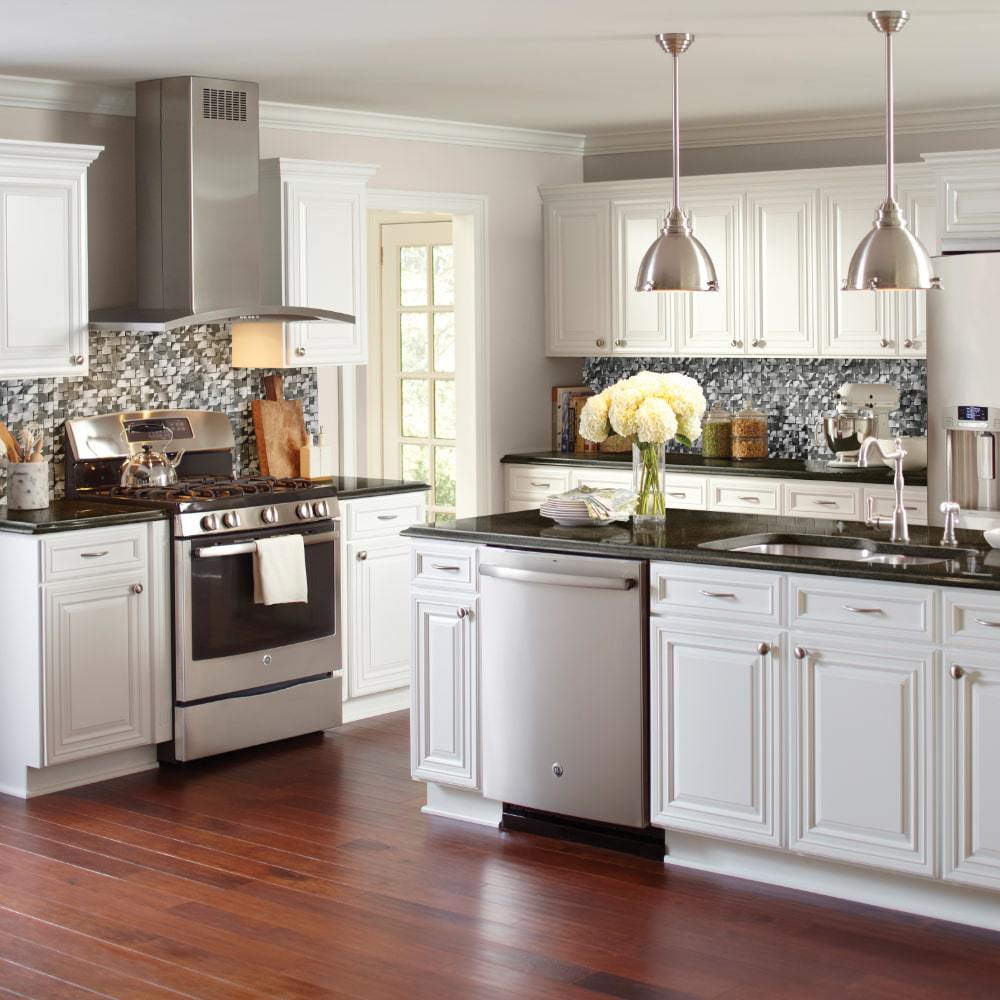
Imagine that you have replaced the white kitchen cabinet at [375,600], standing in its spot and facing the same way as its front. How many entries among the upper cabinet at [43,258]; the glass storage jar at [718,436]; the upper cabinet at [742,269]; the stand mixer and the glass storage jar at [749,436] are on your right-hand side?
1

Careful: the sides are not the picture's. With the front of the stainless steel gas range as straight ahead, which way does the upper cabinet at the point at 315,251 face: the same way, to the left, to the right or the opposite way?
the same way

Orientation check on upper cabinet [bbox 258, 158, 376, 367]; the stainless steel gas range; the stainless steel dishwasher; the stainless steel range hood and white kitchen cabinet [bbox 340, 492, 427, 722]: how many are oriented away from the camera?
0

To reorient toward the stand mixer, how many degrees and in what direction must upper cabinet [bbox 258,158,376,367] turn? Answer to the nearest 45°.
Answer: approximately 45° to its left

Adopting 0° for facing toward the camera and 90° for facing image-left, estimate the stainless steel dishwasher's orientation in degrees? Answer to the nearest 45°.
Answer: approximately 45°

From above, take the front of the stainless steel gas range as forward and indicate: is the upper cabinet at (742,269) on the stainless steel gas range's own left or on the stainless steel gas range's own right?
on the stainless steel gas range's own left

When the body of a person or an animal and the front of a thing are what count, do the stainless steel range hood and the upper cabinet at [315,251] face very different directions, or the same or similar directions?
same or similar directions

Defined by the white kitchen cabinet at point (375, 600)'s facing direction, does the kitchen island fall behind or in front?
in front

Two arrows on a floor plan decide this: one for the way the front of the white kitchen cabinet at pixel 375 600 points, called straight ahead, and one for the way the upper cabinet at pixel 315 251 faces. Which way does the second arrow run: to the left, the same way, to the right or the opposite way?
the same way

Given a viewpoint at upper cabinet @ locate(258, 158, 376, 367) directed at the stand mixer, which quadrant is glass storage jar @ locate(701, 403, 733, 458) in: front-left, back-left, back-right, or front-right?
front-left

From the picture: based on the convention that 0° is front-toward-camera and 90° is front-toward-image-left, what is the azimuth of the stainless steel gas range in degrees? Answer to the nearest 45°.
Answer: approximately 315°

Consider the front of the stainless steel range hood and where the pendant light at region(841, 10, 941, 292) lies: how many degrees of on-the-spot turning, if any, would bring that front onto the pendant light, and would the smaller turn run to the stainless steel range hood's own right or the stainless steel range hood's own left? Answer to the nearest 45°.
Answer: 0° — it already faces it

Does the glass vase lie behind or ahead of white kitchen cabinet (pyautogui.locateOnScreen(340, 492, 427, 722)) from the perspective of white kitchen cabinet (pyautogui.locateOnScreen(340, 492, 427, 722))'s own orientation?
ahead
